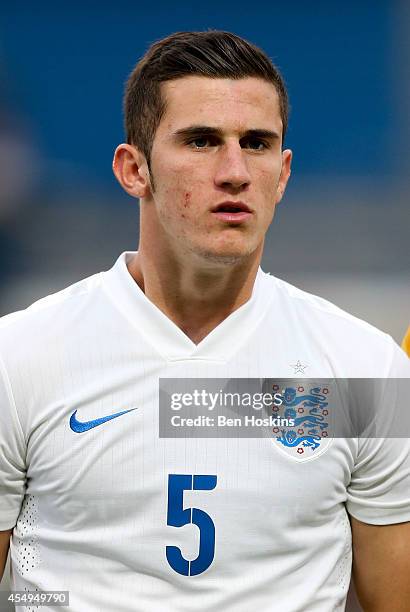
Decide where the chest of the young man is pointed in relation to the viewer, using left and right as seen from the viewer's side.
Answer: facing the viewer
